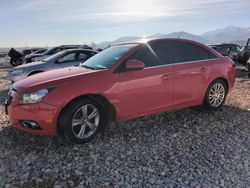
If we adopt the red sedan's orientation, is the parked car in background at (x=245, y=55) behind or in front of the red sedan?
behind

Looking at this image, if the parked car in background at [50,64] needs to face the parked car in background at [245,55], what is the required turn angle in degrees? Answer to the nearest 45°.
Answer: approximately 180°

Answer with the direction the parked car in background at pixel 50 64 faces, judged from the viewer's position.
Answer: facing the viewer and to the left of the viewer

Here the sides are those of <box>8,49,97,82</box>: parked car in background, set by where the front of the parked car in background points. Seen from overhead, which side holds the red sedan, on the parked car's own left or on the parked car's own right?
on the parked car's own left

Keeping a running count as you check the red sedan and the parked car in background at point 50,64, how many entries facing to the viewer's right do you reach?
0

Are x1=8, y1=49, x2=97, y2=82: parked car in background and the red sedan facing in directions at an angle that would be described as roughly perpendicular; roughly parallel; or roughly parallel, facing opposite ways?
roughly parallel

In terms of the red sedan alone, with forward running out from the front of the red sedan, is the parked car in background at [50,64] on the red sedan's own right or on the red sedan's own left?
on the red sedan's own right

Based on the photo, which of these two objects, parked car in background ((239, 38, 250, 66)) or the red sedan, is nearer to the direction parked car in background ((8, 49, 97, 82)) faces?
the red sedan

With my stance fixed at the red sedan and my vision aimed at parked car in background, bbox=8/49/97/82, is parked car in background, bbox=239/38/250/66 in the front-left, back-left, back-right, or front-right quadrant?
front-right
